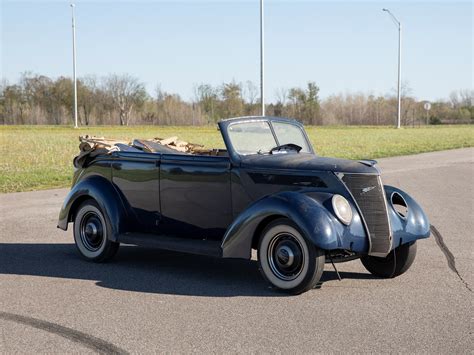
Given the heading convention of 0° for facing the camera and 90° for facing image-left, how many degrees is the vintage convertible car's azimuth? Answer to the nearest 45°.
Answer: approximately 315°
